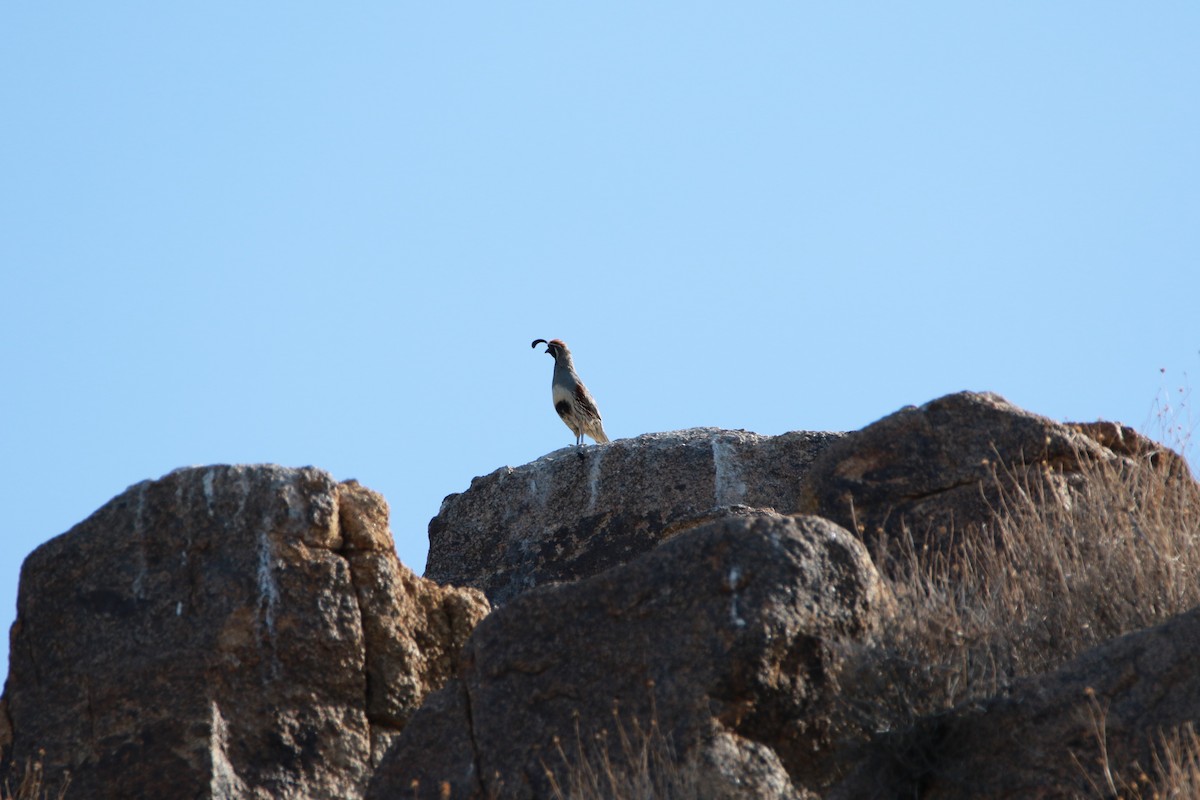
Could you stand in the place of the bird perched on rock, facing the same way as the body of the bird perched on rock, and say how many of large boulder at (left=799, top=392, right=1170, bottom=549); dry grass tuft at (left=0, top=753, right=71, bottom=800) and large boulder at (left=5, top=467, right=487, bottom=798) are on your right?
0

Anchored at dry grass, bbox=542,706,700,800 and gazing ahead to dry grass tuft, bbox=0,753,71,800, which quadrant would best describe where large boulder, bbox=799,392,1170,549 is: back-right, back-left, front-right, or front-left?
back-right

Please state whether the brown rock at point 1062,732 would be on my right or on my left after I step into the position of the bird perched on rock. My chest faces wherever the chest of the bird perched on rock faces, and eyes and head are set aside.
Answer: on my left

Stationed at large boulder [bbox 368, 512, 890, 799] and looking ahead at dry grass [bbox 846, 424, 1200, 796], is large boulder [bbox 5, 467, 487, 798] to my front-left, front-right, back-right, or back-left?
back-left

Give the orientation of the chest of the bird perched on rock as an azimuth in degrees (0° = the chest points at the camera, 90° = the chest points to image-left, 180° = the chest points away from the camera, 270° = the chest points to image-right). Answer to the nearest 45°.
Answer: approximately 90°

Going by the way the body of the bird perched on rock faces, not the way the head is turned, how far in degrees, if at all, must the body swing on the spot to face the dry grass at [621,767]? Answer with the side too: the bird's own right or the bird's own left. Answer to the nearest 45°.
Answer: approximately 90° to the bird's own left

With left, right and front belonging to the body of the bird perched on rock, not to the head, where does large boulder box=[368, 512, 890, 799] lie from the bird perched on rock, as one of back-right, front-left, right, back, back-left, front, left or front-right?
left

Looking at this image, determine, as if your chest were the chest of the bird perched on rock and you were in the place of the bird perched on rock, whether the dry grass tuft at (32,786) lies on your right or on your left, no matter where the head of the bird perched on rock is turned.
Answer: on your left

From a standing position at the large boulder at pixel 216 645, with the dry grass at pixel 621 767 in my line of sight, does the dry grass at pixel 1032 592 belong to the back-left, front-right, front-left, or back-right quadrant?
front-left

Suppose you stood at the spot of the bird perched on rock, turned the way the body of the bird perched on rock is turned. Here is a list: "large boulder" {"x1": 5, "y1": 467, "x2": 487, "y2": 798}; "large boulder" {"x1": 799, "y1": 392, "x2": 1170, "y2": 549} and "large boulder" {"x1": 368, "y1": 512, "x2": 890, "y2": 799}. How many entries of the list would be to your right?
0
